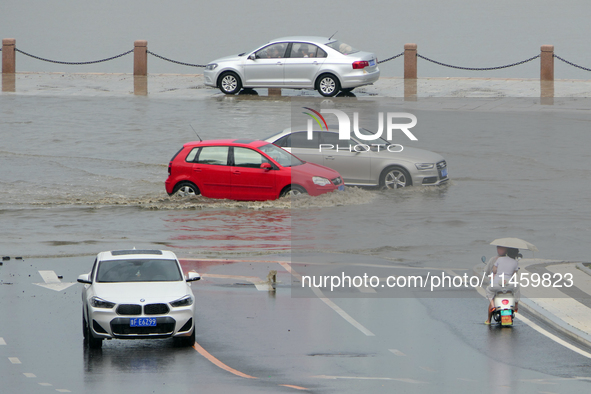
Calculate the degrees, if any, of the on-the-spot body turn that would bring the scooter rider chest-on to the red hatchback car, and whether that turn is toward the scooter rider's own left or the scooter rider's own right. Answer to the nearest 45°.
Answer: approximately 45° to the scooter rider's own left

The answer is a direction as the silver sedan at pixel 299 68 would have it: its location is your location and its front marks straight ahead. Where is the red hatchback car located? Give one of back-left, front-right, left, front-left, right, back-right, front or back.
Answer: left

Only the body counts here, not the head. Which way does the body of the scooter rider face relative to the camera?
away from the camera

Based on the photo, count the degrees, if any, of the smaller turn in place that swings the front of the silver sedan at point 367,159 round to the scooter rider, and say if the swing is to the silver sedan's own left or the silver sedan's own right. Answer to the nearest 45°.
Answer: approximately 45° to the silver sedan's own right

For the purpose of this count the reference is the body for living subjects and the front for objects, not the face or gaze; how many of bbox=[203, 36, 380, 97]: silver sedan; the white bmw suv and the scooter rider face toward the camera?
1

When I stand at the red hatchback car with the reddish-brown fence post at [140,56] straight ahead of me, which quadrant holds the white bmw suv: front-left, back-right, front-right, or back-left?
back-left

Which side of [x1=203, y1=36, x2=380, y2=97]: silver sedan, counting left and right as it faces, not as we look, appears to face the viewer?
left

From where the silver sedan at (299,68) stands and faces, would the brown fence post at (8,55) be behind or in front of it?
in front

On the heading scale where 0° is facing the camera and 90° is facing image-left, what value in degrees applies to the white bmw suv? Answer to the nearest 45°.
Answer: approximately 0°

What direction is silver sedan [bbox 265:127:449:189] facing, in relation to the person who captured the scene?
facing the viewer and to the right of the viewer

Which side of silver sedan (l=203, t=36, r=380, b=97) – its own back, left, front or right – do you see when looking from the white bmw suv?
left

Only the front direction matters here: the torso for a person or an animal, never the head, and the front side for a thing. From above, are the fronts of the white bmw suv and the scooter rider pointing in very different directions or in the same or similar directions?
very different directions

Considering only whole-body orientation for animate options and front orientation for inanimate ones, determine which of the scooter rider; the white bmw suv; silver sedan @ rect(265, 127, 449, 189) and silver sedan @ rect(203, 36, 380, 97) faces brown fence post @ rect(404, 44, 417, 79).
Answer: the scooter rider

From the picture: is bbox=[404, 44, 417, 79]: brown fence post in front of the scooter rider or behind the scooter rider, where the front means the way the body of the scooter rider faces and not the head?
in front

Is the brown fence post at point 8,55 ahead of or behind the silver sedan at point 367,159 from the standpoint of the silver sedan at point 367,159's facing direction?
behind

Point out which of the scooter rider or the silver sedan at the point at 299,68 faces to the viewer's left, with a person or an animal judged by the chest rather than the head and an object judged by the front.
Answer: the silver sedan

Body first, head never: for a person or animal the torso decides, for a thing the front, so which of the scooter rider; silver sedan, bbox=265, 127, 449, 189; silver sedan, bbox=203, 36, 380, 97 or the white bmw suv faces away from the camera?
the scooter rider
